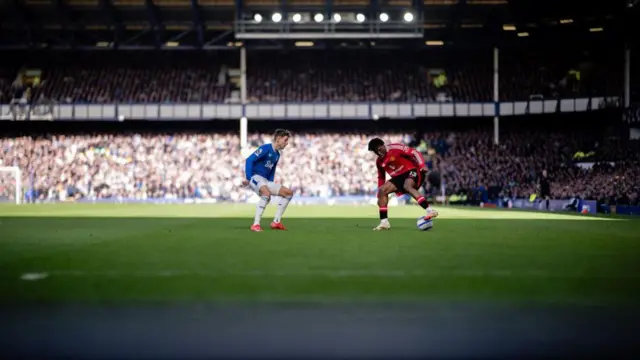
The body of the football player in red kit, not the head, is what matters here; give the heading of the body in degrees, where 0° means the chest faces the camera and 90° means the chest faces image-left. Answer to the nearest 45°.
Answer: approximately 45°
